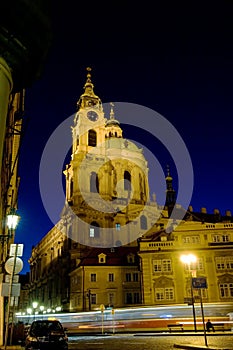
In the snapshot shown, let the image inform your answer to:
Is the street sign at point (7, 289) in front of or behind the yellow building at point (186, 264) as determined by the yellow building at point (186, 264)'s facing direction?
in front

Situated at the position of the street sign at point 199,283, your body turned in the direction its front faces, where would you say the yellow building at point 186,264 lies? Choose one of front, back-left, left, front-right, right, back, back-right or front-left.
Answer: back

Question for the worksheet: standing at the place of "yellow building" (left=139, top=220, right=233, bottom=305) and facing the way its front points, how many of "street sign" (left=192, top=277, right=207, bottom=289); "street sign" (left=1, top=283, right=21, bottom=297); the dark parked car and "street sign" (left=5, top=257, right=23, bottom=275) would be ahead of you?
4

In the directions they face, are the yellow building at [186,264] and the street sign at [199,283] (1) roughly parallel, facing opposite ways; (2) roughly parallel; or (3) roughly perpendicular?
roughly parallel

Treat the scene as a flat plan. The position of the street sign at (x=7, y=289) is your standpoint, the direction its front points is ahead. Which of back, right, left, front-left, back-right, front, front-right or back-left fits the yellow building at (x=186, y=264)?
back-left

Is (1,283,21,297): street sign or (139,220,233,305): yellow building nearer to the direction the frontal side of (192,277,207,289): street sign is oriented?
the street sign

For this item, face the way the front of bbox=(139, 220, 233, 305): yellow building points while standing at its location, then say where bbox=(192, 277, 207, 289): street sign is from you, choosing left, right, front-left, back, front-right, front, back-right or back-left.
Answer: front

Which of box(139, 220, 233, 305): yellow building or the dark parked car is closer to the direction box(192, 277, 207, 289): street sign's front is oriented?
the dark parked car

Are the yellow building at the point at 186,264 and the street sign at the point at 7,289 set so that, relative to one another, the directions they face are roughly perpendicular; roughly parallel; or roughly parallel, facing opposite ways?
roughly parallel

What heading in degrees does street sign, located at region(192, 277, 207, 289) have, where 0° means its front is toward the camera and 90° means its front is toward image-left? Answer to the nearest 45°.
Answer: approximately 0°

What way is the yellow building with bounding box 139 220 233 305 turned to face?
toward the camera
